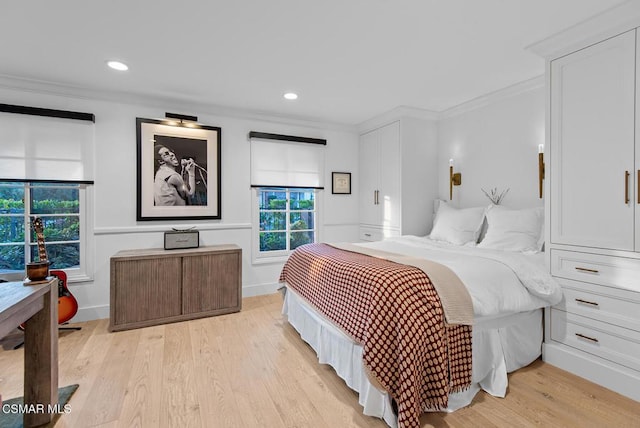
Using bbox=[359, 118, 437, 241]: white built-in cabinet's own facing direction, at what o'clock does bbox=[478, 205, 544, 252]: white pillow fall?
The white pillow is roughly at 9 o'clock from the white built-in cabinet.

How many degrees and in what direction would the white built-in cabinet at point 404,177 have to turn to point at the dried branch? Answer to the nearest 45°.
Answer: approximately 90° to its left

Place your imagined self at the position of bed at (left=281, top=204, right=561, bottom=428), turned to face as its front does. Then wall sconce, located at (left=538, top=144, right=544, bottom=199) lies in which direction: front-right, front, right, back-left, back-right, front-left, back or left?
back

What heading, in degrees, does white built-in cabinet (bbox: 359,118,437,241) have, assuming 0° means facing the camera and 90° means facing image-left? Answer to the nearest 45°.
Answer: approximately 45°

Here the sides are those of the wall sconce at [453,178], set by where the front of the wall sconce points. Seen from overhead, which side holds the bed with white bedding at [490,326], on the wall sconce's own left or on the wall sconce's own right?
on the wall sconce's own left

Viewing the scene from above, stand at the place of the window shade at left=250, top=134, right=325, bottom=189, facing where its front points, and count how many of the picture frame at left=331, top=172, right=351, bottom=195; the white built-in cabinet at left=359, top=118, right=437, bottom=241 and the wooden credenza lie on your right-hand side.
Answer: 1
